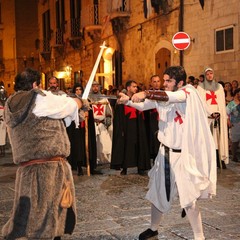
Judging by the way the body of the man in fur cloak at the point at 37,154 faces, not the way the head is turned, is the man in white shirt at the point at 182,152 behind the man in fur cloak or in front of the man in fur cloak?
in front

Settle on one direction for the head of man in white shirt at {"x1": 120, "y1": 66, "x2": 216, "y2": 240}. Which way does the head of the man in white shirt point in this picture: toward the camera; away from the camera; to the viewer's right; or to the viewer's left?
to the viewer's left

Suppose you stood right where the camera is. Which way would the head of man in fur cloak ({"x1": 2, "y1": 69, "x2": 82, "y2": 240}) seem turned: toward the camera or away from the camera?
away from the camera

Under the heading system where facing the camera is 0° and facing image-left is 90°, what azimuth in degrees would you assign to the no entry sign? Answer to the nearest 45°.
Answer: approximately 0°

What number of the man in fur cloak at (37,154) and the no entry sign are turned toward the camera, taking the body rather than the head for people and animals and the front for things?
1

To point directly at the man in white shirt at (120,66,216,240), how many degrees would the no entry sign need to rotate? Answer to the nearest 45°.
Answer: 0° — it already faces them

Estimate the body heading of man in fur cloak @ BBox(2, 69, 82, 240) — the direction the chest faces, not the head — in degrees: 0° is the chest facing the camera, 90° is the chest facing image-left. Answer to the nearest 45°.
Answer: approximately 225°

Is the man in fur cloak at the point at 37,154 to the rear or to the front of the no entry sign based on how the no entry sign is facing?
to the front
